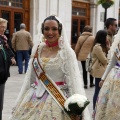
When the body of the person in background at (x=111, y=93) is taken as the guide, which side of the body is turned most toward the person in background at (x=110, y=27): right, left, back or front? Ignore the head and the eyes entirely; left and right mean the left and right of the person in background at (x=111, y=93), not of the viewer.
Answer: back

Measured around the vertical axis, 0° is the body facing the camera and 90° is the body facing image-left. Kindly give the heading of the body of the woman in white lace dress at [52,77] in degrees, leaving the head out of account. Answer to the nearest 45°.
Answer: approximately 0°

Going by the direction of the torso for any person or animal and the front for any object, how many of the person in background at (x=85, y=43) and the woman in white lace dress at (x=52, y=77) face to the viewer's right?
0
